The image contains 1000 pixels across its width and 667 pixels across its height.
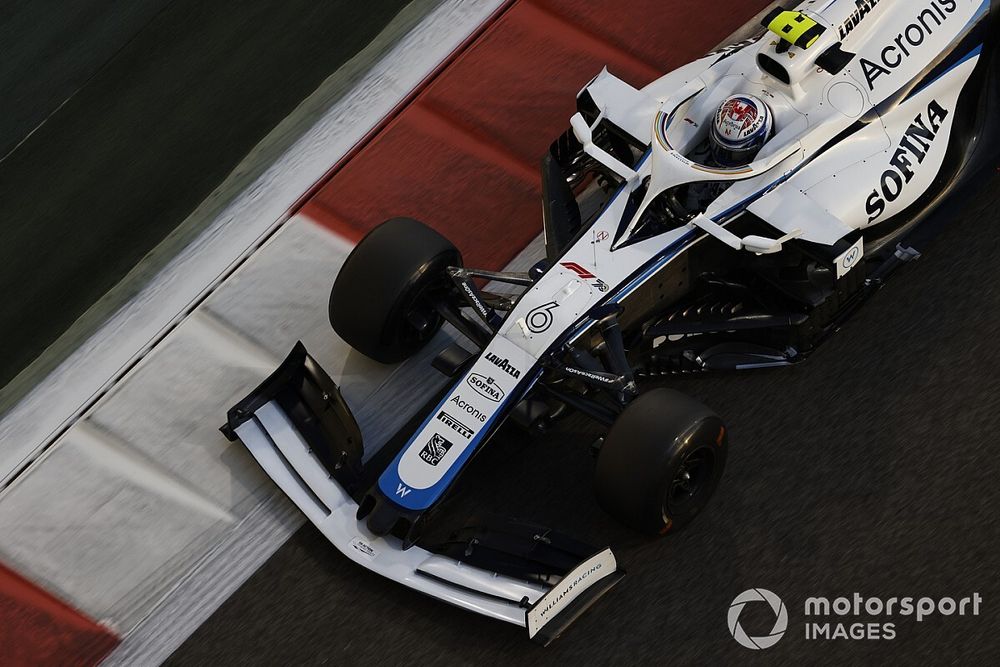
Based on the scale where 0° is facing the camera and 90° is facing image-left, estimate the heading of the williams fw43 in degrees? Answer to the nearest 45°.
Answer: approximately 45°
